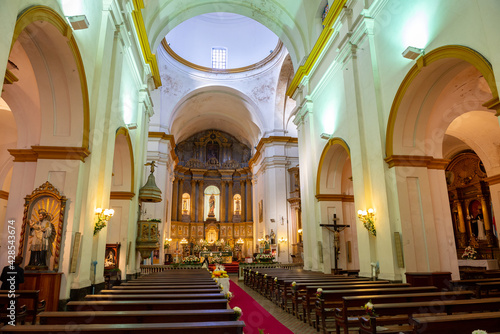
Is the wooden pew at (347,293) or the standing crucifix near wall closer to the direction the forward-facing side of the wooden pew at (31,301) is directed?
the standing crucifix near wall

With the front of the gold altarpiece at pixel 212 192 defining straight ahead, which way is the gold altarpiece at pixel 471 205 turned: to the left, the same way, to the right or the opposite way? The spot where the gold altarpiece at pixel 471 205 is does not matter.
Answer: to the right

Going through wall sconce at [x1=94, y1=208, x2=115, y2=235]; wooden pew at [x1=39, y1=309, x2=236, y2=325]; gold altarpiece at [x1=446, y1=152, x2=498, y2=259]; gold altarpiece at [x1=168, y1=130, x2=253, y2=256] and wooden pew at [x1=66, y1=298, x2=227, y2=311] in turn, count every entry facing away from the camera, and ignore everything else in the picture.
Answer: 2

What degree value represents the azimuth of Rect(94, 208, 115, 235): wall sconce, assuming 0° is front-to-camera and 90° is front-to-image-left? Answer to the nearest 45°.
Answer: approximately 315°

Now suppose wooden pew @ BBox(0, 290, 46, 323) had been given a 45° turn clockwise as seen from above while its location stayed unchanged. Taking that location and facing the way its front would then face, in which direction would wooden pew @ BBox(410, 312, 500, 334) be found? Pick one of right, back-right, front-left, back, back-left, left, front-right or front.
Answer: front-right

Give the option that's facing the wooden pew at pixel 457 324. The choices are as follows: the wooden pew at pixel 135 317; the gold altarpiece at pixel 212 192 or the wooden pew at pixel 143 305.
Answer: the gold altarpiece

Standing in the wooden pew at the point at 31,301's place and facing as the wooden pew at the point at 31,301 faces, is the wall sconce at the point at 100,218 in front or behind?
in front

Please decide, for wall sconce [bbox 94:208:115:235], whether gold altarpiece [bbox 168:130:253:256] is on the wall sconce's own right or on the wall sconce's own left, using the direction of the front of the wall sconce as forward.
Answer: on the wall sconce's own left

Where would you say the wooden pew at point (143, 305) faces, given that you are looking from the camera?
facing away from the viewer

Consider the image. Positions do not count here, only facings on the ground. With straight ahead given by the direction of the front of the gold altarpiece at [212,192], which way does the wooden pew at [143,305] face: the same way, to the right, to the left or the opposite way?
the opposite way

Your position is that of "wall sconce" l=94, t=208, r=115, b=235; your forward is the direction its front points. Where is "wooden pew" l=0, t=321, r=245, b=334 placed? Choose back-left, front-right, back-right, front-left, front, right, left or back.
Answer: front-right

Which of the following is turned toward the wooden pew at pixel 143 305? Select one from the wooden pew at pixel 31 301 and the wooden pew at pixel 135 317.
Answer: the wooden pew at pixel 135 317

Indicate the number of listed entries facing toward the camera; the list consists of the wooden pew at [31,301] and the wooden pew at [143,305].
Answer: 0

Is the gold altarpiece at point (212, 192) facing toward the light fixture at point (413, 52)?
yes

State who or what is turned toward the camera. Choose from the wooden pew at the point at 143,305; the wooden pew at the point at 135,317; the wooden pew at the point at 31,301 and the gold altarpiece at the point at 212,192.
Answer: the gold altarpiece

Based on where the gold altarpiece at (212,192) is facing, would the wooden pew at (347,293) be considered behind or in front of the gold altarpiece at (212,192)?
in front

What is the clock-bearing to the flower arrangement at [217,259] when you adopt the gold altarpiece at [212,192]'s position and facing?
The flower arrangement is roughly at 12 o'clock from the gold altarpiece.

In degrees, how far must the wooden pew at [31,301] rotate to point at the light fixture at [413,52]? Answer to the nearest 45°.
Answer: approximately 90° to its right

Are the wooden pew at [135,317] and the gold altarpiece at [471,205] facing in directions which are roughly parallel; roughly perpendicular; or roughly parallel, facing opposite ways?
roughly perpendicular
